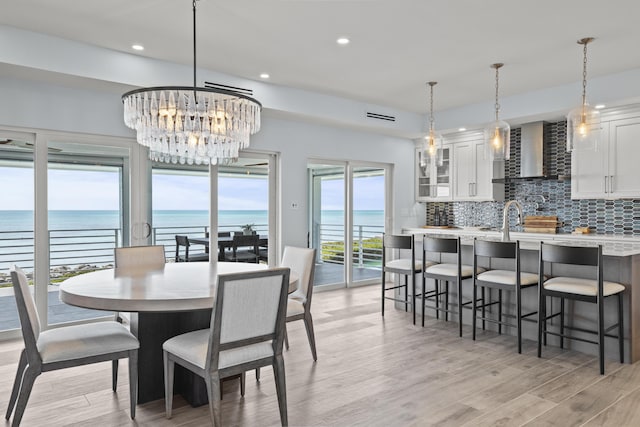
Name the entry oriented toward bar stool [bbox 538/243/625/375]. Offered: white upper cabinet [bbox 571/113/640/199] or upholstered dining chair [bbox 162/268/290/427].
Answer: the white upper cabinet

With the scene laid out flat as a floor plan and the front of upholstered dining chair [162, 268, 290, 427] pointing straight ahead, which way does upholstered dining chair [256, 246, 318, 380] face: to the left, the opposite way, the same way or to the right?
to the left

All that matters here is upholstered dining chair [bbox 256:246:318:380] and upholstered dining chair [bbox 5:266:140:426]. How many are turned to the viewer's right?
1

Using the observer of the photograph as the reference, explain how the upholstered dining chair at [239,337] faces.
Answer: facing away from the viewer and to the left of the viewer

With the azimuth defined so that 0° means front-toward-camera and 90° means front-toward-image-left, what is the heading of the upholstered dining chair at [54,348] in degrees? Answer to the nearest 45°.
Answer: approximately 270°

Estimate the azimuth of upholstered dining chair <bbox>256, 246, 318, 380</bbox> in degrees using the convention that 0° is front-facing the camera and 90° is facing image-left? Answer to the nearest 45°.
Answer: approximately 45°

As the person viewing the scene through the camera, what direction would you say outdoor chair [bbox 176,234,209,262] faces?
facing to the right of the viewer

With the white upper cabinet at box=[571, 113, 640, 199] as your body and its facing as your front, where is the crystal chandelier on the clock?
The crystal chandelier is roughly at 1 o'clock from the white upper cabinet.

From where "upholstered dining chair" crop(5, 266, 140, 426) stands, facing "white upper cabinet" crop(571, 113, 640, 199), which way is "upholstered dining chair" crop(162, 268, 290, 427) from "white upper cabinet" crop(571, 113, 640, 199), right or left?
right

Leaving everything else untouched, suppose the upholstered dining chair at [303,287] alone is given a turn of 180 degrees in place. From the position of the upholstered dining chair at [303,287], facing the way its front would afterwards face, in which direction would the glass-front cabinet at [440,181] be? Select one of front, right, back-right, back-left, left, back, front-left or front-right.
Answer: front

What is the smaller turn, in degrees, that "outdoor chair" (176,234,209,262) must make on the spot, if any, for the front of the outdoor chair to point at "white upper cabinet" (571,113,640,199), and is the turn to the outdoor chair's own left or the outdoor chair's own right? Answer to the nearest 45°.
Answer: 0° — it already faces it
